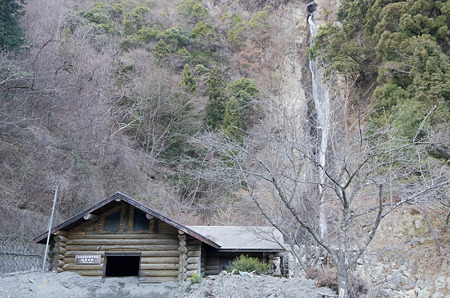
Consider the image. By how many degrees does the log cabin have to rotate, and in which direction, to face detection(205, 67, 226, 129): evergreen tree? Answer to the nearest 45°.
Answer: approximately 180°

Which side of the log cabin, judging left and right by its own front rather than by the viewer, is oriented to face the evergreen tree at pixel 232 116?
back

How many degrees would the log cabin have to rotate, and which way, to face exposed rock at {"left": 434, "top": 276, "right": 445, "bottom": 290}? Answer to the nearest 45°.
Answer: approximately 90° to its left

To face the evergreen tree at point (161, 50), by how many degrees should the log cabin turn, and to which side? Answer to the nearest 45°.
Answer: approximately 180°

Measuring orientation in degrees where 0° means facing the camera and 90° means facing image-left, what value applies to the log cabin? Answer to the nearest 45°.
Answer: approximately 0°

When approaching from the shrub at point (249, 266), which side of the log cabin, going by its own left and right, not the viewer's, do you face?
left

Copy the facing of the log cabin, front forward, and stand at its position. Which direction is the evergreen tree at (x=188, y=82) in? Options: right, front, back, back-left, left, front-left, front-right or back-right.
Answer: back

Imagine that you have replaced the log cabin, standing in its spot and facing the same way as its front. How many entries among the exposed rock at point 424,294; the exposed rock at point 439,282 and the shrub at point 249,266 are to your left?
3
